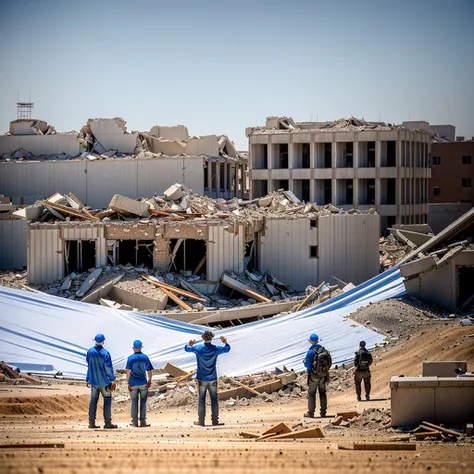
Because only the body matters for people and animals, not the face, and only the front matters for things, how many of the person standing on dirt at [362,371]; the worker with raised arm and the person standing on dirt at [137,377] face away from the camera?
3

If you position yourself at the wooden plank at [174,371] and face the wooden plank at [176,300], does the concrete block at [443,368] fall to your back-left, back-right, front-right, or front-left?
back-right

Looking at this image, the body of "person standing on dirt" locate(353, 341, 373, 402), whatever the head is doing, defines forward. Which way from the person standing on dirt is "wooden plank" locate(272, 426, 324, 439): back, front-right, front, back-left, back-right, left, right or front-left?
back

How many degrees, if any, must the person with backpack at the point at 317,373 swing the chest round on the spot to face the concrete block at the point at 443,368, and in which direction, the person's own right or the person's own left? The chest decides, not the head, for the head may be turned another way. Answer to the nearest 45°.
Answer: approximately 135° to the person's own right

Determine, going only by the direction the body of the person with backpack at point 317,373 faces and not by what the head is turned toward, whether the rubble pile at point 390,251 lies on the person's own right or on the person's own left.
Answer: on the person's own right

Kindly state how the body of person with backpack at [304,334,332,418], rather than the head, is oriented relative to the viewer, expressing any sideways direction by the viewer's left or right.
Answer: facing away from the viewer and to the left of the viewer

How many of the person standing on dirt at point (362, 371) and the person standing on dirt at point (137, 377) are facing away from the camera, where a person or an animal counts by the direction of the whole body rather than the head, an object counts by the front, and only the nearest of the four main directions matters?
2

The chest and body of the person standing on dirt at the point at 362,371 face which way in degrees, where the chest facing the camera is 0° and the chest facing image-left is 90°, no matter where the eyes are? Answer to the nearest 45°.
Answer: approximately 180°

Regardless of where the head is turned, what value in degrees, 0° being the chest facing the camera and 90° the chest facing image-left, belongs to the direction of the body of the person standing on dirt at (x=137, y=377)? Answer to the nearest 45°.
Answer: approximately 180°

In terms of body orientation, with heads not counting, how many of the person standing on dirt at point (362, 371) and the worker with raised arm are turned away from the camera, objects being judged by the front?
2

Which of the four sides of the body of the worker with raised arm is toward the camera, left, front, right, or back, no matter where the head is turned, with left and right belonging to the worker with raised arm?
back
